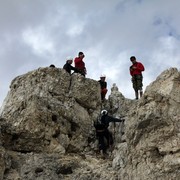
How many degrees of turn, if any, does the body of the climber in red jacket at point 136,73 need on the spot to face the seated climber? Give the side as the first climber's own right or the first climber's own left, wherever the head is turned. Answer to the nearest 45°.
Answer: approximately 45° to the first climber's own right

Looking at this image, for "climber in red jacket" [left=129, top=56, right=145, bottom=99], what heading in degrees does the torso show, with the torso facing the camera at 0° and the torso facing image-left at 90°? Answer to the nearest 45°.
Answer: approximately 45°

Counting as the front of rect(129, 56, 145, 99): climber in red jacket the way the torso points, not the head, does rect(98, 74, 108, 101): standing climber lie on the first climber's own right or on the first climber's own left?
on the first climber's own right

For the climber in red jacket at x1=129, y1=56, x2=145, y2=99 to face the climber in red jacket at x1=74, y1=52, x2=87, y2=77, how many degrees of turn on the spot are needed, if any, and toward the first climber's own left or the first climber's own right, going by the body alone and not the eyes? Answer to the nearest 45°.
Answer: approximately 45° to the first climber's own right
